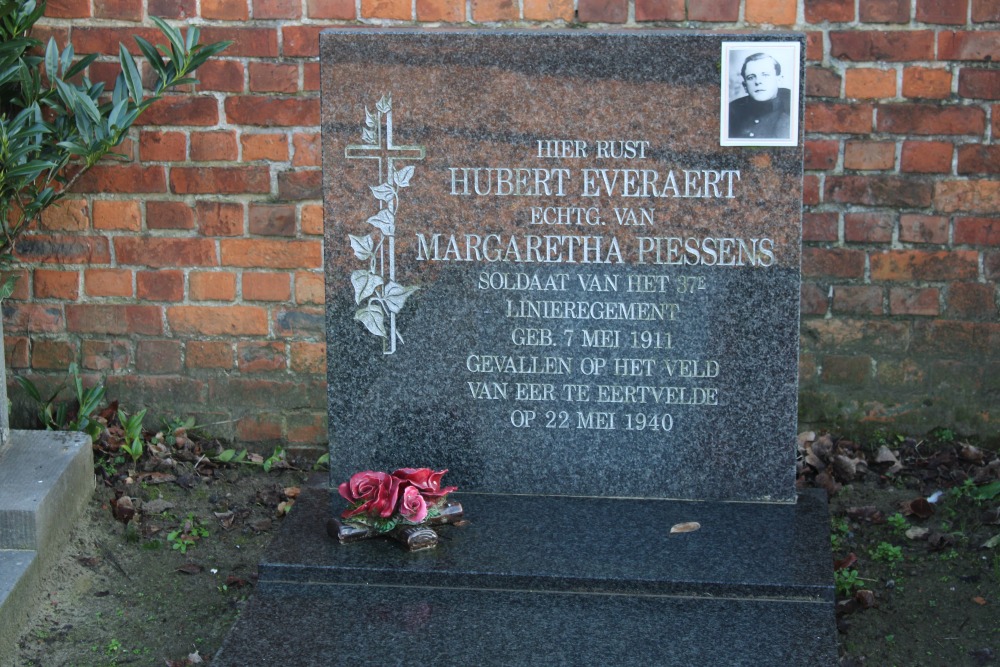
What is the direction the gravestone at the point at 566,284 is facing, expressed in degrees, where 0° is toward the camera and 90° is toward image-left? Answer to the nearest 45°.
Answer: approximately 0°

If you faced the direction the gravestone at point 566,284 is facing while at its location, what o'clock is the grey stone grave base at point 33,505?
The grey stone grave base is roughly at 3 o'clock from the gravestone.

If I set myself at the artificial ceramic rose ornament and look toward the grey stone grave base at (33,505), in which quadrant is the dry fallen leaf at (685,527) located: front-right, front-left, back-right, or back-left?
back-right
